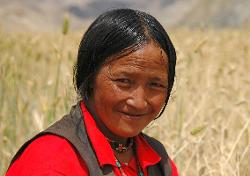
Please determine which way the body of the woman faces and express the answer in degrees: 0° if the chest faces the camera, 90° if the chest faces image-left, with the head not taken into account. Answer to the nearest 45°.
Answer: approximately 315°

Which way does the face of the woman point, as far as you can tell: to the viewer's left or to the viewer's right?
to the viewer's right
